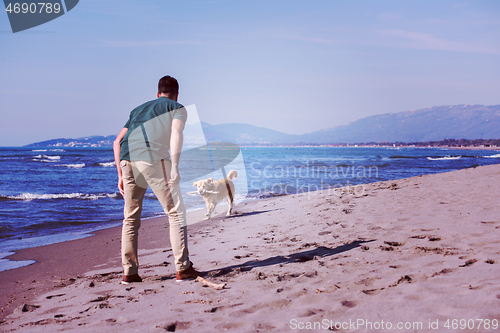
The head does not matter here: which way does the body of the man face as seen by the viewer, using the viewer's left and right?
facing away from the viewer and to the right of the viewer

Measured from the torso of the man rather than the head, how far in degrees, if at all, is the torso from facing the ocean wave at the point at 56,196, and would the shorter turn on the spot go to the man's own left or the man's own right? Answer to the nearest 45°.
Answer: approximately 45° to the man's own left

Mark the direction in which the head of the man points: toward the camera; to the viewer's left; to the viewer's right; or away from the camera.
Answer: away from the camera
